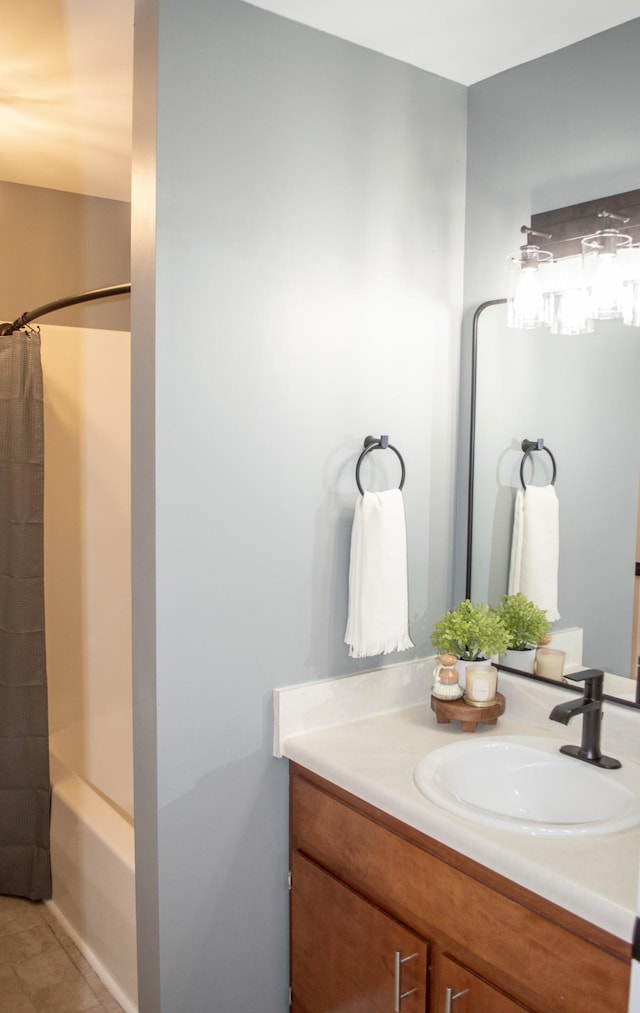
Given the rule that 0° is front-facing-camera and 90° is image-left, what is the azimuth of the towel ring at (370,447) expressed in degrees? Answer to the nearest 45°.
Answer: approximately 315°

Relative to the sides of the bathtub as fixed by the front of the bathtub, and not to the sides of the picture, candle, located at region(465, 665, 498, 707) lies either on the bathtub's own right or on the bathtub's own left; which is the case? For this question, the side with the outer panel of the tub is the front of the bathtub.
on the bathtub's own left

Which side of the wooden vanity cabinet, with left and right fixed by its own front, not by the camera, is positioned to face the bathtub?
right

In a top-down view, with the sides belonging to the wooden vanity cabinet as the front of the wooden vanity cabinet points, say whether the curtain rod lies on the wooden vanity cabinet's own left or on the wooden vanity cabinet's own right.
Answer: on the wooden vanity cabinet's own right

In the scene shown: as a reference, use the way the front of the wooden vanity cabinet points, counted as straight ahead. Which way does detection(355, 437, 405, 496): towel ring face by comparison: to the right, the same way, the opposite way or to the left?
to the left

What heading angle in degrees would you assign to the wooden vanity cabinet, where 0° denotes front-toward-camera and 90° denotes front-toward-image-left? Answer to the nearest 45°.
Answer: approximately 45°
